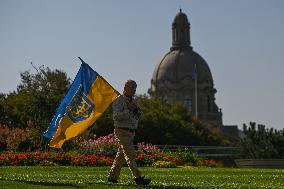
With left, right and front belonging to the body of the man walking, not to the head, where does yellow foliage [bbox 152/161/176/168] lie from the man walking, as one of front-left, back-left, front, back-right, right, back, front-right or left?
left

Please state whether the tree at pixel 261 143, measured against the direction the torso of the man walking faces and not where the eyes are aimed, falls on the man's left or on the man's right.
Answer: on the man's left
